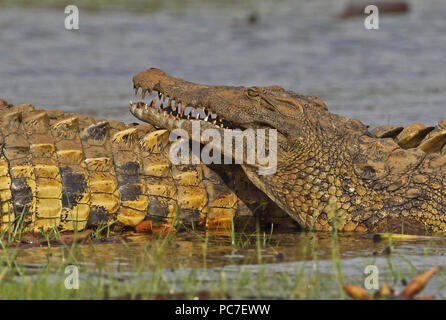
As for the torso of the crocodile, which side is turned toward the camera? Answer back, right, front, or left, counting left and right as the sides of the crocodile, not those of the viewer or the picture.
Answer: left
